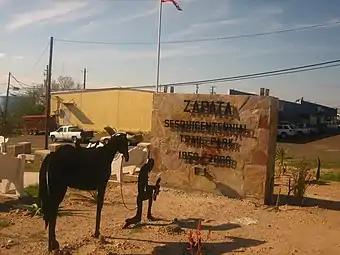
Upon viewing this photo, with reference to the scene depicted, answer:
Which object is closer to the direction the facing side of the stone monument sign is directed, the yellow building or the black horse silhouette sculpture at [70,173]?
the black horse silhouette sculpture

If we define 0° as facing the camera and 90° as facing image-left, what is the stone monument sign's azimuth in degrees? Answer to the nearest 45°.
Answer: approximately 45°

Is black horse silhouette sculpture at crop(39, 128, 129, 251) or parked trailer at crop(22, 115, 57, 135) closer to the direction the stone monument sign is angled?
the black horse silhouette sculpture

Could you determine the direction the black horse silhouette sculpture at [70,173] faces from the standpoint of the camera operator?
facing away from the viewer and to the right of the viewer

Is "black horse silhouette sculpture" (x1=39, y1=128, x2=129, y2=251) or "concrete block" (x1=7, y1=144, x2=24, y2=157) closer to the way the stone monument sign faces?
the black horse silhouette sculpture

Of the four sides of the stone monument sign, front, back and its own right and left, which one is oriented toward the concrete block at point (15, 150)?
right

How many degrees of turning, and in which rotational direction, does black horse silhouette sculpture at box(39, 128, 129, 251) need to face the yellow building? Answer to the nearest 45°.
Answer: approximately 45° to its left

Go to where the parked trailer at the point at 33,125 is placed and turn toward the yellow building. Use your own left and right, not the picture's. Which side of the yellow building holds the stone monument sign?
right

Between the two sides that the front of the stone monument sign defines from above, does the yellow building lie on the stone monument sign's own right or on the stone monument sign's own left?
on the stone monument sign's own right

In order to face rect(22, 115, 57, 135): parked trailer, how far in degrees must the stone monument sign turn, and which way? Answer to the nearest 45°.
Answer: approximately 90° to its right

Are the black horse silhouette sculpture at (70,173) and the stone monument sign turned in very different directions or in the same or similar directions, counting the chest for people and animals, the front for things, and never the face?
very different directions

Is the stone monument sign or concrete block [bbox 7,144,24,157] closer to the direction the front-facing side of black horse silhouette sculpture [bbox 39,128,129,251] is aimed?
the stone monument sign

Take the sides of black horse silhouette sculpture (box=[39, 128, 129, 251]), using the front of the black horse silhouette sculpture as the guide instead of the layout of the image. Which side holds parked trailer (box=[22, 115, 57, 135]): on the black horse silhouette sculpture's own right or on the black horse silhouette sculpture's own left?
on the black horse silhouette sculpture's own left
